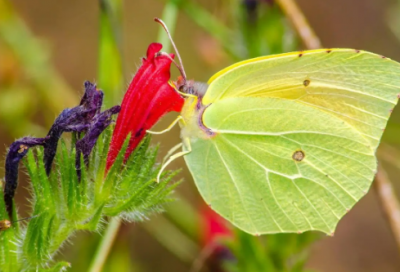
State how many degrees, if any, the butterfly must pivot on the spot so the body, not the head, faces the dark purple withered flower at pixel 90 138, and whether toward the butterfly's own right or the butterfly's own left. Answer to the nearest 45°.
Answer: approximately 45° to the butterfly's own left

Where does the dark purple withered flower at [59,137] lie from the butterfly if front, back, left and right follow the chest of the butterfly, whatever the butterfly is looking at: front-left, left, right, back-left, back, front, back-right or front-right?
front-left

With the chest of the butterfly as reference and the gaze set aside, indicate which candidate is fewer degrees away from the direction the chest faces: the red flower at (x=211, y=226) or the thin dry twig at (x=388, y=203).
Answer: the red flower

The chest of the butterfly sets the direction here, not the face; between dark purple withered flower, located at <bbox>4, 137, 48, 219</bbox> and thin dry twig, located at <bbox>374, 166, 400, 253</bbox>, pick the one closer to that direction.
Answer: the dark purple withered flower

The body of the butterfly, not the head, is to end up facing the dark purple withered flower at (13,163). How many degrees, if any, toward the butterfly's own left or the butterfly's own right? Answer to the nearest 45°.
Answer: approximately 45° to the butterfly's own left

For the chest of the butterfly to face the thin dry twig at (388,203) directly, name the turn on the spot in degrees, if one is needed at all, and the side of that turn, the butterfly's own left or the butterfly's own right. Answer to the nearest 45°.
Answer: approximately 135° to the butterfly's own right

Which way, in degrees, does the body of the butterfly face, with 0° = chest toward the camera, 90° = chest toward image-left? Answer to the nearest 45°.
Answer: approximately 90°

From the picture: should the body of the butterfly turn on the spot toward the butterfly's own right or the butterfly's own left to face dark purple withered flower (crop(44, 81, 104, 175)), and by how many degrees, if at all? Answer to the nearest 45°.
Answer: approximately 45° to the butterfly's own left
